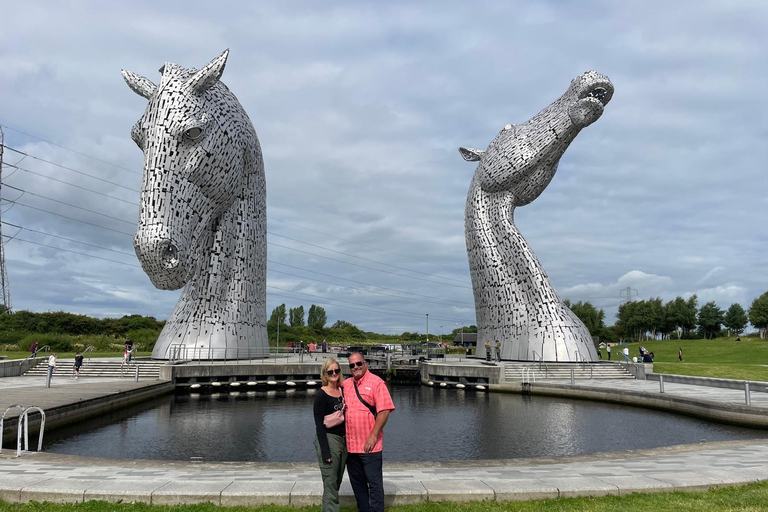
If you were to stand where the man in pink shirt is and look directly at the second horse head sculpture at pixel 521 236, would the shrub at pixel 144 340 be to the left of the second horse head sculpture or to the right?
left

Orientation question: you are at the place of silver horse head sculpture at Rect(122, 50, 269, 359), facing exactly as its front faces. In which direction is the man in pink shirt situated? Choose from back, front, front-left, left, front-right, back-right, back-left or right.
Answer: front-left

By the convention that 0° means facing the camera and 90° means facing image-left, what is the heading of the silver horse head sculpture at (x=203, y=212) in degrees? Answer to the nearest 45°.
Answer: approximately 45°

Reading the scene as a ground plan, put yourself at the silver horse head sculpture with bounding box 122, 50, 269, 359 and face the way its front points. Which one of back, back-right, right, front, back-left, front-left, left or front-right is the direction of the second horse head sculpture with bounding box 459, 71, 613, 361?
back-left
